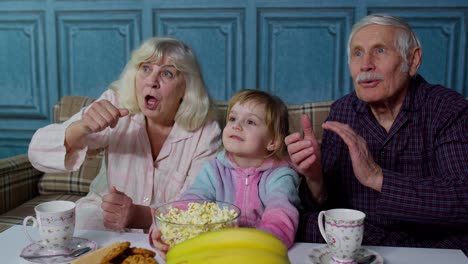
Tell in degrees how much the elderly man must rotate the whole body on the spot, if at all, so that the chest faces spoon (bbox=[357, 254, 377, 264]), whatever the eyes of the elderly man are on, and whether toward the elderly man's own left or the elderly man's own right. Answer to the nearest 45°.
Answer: approximately 45° to the elderly man's own left

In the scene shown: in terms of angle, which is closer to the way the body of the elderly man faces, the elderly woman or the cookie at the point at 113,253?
the cookie

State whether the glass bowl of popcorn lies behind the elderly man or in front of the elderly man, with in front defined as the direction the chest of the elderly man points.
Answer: in front

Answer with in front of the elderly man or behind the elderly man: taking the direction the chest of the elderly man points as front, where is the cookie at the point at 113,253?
in front

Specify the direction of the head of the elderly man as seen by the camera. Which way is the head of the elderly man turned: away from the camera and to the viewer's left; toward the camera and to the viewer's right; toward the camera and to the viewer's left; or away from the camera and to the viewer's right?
toward the camera and to the viewer's left

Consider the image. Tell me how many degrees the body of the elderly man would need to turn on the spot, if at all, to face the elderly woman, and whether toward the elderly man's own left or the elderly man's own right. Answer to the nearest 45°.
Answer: approximately 45° to the elderly man's own right

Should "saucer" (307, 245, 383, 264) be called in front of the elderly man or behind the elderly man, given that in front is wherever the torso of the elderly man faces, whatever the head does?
in front

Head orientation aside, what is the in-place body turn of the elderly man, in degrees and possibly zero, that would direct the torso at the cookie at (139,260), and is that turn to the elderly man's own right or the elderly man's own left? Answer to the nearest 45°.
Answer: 0° — they already face it

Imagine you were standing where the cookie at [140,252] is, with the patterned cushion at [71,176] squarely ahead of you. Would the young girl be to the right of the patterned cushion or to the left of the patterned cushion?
right

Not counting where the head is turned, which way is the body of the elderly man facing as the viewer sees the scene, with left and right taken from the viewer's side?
facing the viewer and to the left of the viewer

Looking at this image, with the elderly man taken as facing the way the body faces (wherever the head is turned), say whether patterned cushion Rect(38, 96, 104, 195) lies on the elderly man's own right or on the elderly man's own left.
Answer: on the elderly man's own right
